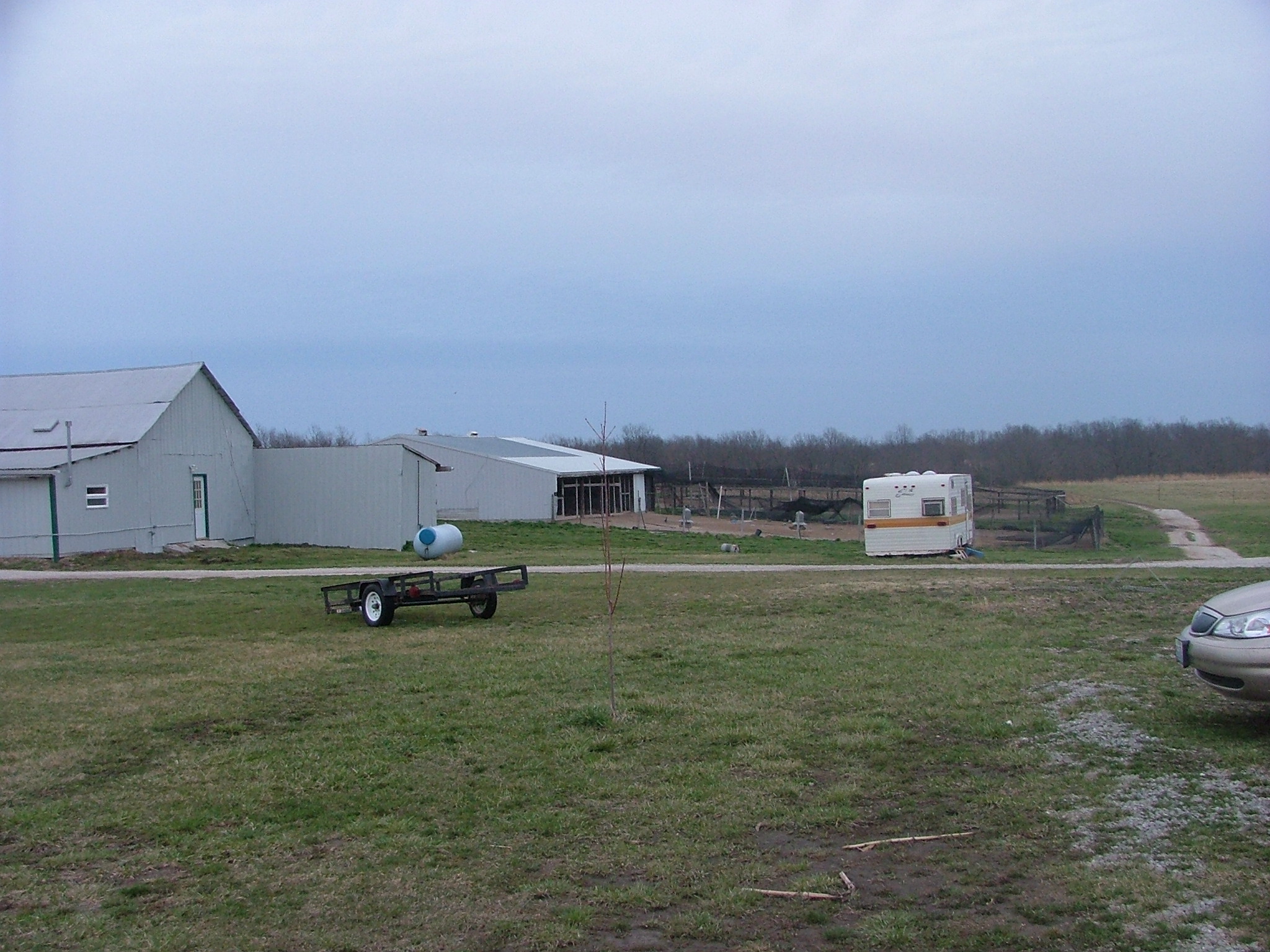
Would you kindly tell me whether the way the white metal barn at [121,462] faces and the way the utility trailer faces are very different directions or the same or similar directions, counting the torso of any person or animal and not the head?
very different directions

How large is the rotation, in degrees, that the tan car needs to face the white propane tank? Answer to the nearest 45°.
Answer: approximately 90° to its right

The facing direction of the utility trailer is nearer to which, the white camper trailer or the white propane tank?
the white propane tank

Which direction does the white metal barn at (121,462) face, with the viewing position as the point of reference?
facing the viewer and to the right of the viewer

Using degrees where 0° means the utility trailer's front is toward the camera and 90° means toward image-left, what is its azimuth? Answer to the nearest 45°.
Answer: approximately 135°

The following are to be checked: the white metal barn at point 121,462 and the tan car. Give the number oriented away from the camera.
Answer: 0

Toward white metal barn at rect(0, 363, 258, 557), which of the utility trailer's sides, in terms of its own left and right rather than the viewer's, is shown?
front

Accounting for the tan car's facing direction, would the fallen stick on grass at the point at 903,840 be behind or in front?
in front

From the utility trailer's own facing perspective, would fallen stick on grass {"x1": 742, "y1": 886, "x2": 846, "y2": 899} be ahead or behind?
behind

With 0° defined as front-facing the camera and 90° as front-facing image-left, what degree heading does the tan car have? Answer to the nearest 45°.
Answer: approximately 45°

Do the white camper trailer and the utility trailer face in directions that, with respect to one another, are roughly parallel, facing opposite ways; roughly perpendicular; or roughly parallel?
roughly perpendicular
